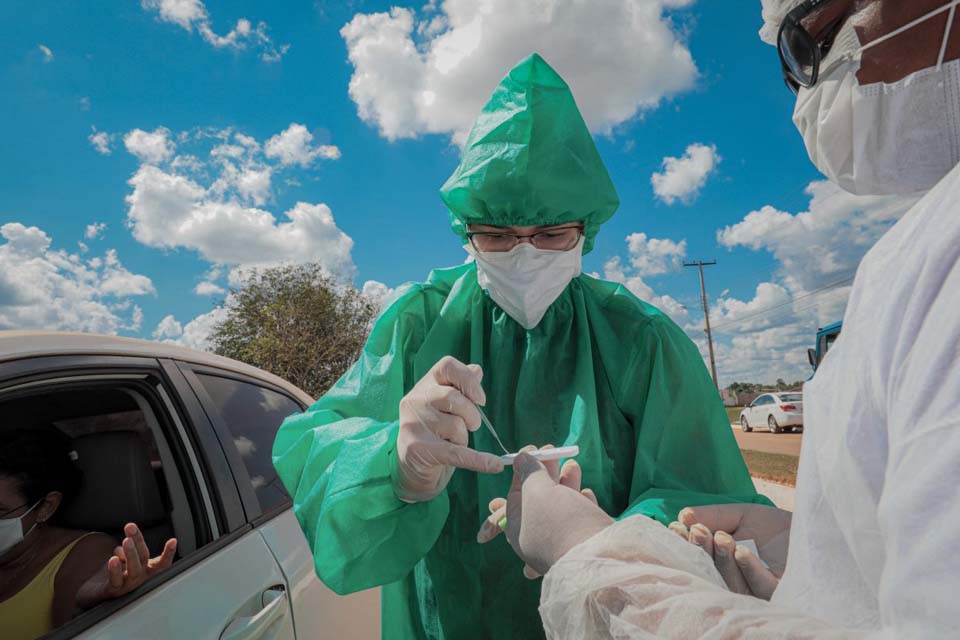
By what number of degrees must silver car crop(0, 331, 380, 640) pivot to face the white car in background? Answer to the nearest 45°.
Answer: approximately 180°

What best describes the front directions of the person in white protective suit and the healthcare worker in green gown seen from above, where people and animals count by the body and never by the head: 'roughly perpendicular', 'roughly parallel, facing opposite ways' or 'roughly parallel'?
roughly perpendicular

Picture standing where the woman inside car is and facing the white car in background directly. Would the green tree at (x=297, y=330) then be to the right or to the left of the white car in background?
left

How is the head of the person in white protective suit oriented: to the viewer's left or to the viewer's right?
to the viewer's left

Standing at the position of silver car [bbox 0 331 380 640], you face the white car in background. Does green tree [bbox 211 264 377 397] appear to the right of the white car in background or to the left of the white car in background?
left

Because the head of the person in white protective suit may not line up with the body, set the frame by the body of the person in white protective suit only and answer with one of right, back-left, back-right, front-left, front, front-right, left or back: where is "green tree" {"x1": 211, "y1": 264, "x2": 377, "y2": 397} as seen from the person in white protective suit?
front-right

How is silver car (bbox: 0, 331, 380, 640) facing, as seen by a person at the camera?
facing the viewer and to the left of the viewer

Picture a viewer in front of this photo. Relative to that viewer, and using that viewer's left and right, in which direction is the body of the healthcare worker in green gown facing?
facing the viewer

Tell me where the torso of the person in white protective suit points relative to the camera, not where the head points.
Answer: to the viewer's left
